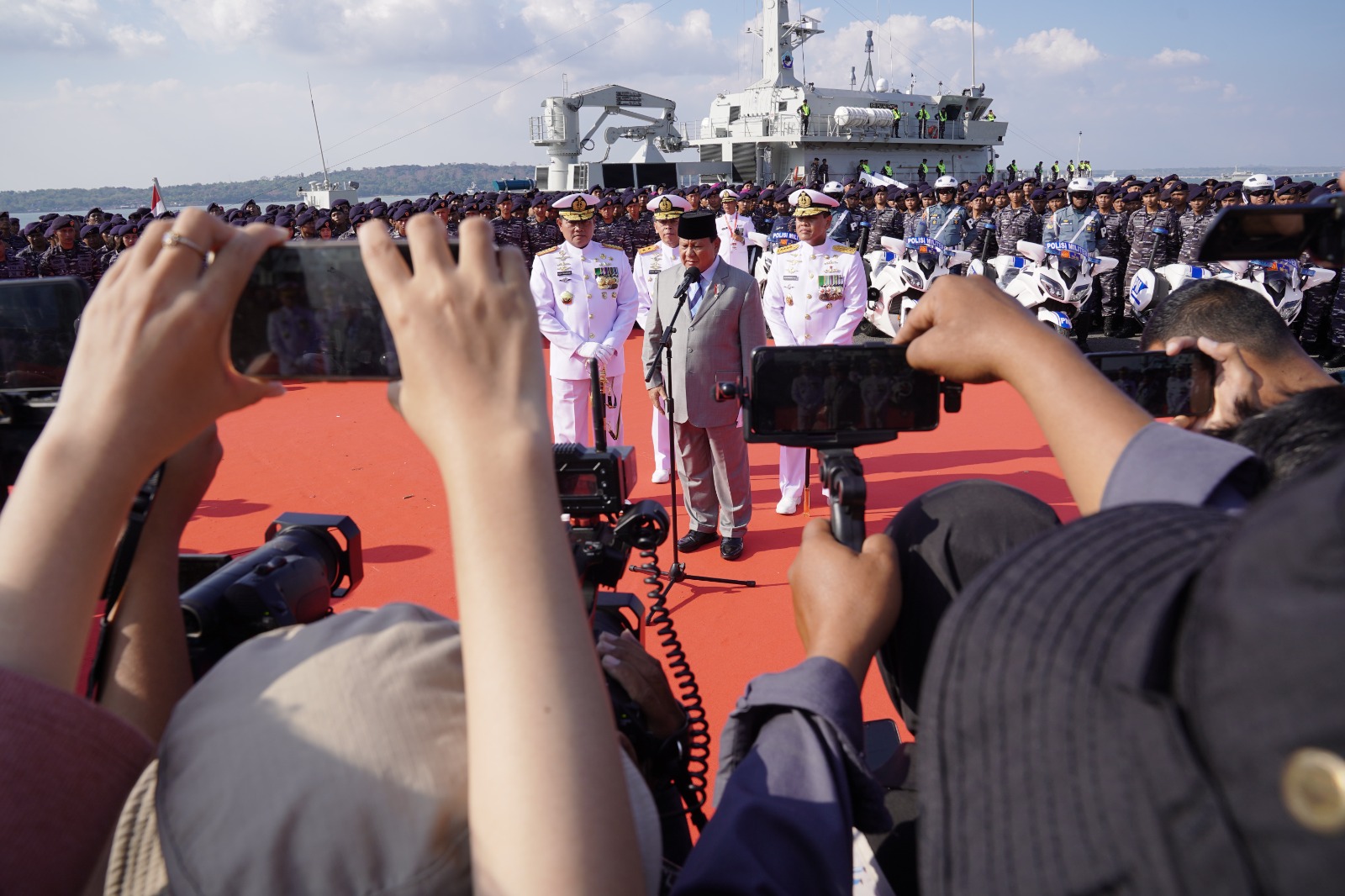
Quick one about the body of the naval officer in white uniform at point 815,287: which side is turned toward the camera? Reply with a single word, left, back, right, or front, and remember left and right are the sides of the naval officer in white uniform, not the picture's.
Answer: front

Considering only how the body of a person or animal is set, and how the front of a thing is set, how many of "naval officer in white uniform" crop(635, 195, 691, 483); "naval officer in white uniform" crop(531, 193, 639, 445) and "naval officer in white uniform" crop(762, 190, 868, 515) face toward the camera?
3

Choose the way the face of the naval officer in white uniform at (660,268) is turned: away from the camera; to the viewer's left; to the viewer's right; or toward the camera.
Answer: toward the camera

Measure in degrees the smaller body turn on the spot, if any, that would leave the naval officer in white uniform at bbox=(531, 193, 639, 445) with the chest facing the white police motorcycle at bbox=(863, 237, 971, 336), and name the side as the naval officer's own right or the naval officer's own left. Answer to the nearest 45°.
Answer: approximately 135° to the naval officer's own left

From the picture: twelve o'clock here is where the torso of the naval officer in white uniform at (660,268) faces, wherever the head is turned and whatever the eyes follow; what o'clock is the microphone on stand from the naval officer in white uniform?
The microphone on stand is roughly at 12 o'clock from the naval officer in white uniform.

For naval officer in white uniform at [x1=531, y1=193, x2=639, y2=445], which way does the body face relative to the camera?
toward the camera

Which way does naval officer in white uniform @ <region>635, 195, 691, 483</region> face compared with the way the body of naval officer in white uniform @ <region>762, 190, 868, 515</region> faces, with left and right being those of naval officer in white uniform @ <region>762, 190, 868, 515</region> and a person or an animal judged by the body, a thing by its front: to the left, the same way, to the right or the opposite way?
the same way

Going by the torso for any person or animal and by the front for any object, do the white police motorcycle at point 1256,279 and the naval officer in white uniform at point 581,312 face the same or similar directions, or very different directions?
same or similar directions

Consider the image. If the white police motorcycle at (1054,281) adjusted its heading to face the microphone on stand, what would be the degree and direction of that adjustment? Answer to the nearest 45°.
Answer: approximately 45° to its right

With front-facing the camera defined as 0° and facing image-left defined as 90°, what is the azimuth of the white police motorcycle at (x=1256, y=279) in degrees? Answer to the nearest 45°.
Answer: approximately 315°

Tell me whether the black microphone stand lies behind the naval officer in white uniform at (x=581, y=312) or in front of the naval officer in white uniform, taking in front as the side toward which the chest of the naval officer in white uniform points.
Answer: in front

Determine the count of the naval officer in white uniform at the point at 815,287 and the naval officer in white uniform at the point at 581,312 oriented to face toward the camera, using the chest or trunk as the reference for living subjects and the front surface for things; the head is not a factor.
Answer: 2

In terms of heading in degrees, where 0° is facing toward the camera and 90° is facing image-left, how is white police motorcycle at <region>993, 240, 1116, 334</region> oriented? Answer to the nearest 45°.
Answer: approximately 315°

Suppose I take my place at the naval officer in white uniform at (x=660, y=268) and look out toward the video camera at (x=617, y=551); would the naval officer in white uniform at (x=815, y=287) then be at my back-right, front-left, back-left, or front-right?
front-left

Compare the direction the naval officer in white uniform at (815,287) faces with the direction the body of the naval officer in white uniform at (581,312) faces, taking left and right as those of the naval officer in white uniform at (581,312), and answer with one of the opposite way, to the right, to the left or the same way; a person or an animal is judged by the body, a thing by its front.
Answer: the same way

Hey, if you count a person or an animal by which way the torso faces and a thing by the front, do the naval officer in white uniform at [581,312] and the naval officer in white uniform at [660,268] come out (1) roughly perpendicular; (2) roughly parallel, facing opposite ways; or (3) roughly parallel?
roughly parallel

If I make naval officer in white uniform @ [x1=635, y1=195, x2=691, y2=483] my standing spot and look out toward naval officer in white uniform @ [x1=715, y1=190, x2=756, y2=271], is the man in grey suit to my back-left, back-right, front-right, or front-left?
back-right

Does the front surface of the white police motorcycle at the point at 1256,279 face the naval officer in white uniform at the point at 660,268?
no
